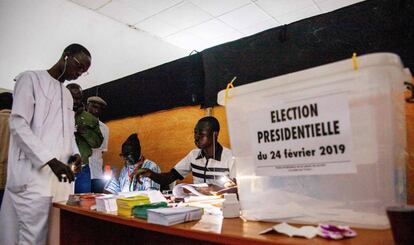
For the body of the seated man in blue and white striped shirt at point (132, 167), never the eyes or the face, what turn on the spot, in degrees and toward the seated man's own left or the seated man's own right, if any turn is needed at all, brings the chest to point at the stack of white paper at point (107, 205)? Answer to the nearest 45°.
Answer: approximately 45° to the seated man's own left

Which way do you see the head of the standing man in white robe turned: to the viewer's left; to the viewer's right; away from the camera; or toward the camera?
to the viewer's right

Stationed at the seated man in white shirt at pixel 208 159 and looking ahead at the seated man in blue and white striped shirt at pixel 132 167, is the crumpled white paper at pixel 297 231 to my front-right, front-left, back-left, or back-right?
back-left

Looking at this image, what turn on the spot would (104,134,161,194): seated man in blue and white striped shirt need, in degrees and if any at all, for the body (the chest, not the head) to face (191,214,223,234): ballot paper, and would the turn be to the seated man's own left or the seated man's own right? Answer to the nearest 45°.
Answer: approximately 45° to the seated man's own left

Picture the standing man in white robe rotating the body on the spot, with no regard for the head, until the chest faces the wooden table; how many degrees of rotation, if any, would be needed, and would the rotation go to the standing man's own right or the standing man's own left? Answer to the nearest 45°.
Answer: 0° — they already face it

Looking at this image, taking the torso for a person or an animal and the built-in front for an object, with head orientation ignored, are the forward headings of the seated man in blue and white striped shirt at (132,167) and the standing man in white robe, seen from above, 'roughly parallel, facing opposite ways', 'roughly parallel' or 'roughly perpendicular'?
roughly perpendicular

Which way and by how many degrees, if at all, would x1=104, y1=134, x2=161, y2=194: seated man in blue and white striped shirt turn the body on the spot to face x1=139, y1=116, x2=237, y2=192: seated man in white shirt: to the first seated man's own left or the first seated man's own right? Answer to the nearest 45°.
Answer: approximately 90° to the first seated man's own left

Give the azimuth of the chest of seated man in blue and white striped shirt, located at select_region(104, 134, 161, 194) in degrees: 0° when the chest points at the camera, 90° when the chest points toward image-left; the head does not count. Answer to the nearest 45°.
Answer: approximately 45°

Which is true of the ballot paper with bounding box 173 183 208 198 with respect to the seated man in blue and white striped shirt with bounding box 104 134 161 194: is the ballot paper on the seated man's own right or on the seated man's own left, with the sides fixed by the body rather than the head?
on the seated man's own left
